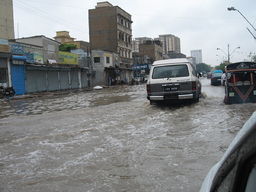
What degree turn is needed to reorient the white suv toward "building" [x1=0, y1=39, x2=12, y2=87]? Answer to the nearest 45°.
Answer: approximately 45° to its left

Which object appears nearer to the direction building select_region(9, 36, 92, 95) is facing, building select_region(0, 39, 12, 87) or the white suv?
the white suv

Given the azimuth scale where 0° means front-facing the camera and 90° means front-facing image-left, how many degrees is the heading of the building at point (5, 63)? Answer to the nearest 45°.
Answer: approximately 315°

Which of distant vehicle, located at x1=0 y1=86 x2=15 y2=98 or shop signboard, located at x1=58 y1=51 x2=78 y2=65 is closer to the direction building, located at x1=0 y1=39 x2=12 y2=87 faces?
the distant vehicle

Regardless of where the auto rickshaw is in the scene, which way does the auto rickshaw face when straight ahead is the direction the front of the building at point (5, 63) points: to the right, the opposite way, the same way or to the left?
to the left

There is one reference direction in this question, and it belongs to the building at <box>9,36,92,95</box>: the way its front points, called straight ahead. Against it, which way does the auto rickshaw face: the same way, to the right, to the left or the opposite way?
to the left

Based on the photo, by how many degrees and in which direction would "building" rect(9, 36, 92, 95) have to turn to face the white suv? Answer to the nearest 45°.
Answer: approximately 45° to its right

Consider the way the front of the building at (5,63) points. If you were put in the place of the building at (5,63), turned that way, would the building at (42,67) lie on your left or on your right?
on your left

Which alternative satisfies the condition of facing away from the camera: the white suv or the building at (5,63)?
the white suv

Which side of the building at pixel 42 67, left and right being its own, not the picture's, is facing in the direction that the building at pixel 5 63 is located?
right

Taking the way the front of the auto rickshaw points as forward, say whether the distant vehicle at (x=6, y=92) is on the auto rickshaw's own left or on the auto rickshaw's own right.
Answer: on the auto rickshaw's own left

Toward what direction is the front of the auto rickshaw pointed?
away from the camera

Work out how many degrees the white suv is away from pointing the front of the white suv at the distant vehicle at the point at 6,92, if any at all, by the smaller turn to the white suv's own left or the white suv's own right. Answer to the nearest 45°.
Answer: approximately 45° to the white suv's own left

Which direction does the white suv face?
away from the camera
